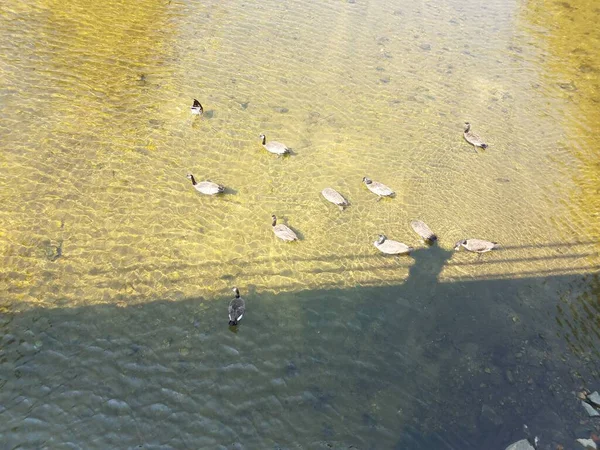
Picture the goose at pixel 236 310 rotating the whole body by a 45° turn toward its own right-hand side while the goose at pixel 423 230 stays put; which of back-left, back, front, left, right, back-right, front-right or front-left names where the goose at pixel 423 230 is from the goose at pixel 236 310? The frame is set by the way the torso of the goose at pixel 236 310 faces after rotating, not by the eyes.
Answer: front

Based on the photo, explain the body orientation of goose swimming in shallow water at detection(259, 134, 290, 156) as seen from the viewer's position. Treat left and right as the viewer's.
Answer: facing away from the viewer and to the left of the viewer

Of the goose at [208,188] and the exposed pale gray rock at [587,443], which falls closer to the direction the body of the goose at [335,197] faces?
the goose

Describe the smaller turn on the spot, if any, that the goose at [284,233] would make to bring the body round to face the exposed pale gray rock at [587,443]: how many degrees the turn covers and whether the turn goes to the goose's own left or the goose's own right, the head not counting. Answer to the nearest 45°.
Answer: approximately 180°

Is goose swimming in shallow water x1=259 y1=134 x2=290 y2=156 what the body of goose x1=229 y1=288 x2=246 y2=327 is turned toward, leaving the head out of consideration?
yes

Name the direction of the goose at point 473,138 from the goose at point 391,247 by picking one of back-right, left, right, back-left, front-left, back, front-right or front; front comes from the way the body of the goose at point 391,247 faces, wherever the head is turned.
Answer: right

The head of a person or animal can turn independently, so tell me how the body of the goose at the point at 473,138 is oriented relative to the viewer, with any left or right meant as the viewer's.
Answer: facing away from the viewer and to the left of the viewer

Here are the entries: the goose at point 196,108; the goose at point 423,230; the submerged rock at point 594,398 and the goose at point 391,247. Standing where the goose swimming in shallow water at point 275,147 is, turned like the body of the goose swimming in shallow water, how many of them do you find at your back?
3

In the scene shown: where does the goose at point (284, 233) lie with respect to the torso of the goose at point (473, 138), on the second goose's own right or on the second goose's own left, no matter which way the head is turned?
on the second goose's own left

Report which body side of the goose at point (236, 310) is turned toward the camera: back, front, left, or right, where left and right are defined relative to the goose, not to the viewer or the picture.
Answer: back

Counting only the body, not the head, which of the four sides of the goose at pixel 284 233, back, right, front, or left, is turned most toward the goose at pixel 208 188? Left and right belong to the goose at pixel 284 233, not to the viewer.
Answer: front

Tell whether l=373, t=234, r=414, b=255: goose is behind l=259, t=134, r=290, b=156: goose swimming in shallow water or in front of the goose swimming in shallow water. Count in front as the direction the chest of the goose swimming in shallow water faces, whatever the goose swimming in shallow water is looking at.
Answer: behind
